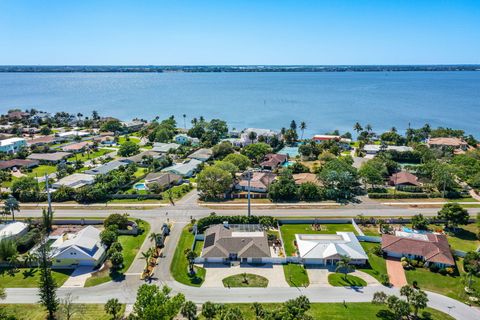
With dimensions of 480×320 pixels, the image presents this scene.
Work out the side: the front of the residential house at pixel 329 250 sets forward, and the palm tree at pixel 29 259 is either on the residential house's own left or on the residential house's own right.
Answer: on the residential house's own right

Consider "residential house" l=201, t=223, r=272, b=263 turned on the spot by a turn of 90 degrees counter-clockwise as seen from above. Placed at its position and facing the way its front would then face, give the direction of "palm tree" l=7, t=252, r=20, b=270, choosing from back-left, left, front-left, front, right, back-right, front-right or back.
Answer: back

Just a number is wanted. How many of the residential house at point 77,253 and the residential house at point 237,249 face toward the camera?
2

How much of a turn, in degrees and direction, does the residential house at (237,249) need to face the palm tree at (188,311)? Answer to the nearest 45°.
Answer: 0° — it already faces it

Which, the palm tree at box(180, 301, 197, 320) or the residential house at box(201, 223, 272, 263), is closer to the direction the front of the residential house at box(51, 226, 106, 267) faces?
the palm tree

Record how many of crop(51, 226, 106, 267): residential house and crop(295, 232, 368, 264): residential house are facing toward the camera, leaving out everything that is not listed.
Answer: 2

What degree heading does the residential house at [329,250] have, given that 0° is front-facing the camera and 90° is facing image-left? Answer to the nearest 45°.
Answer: approximately 0°

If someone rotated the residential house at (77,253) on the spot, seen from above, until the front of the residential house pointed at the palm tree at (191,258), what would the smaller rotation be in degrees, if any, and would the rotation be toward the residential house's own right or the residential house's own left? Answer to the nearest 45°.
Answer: approximately 45° to the residential house's own left

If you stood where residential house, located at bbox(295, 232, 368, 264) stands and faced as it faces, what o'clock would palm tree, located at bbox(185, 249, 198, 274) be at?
The palm tree is roughly at 2 o'clock from the residential house.

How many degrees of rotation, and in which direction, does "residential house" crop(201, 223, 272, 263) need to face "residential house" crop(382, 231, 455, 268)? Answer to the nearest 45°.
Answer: approximately 90° to its left
